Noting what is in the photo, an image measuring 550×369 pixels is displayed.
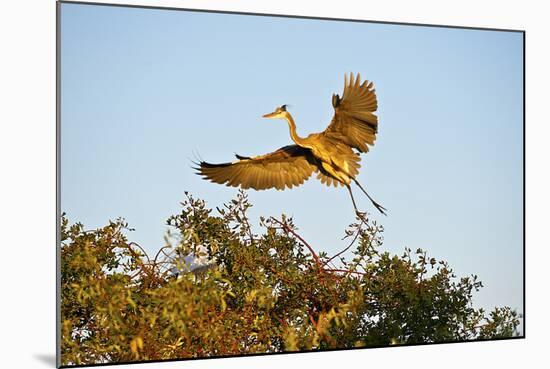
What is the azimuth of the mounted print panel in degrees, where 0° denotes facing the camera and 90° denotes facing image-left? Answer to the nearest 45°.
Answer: approximately 315°
